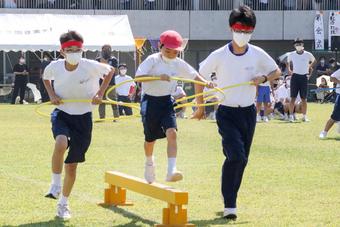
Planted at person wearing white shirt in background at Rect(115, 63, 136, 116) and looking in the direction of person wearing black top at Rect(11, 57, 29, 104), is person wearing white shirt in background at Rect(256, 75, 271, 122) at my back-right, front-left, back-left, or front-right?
back-right

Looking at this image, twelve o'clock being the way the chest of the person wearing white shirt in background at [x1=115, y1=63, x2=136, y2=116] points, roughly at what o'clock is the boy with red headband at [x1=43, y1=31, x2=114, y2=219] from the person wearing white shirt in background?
The boy with red headband is roughly at 12 o'clock from the person wearing white shirt in background.

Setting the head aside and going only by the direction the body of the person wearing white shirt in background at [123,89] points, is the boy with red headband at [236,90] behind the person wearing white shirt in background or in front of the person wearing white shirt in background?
in front

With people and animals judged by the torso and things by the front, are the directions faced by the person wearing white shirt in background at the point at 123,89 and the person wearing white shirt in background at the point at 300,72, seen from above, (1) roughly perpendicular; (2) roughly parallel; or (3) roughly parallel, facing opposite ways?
roughly parallel

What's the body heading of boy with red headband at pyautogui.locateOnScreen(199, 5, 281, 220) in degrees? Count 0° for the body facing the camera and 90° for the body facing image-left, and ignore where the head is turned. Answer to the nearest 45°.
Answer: approximately 0°

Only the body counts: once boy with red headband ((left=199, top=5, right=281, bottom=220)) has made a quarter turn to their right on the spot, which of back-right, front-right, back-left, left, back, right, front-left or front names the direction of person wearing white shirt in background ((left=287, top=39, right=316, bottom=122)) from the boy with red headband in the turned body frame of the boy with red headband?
right

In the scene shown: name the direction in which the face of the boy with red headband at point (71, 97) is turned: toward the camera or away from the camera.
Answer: toward the camera

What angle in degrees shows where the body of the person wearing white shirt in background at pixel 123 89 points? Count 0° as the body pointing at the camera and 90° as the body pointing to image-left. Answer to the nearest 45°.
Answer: approximately 0°

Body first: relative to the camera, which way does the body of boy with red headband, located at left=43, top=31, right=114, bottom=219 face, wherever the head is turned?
toward the camera

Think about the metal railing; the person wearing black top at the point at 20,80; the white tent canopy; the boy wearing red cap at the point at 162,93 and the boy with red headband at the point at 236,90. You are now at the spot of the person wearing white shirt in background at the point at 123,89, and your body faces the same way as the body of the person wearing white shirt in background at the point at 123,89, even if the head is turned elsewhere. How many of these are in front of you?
2
